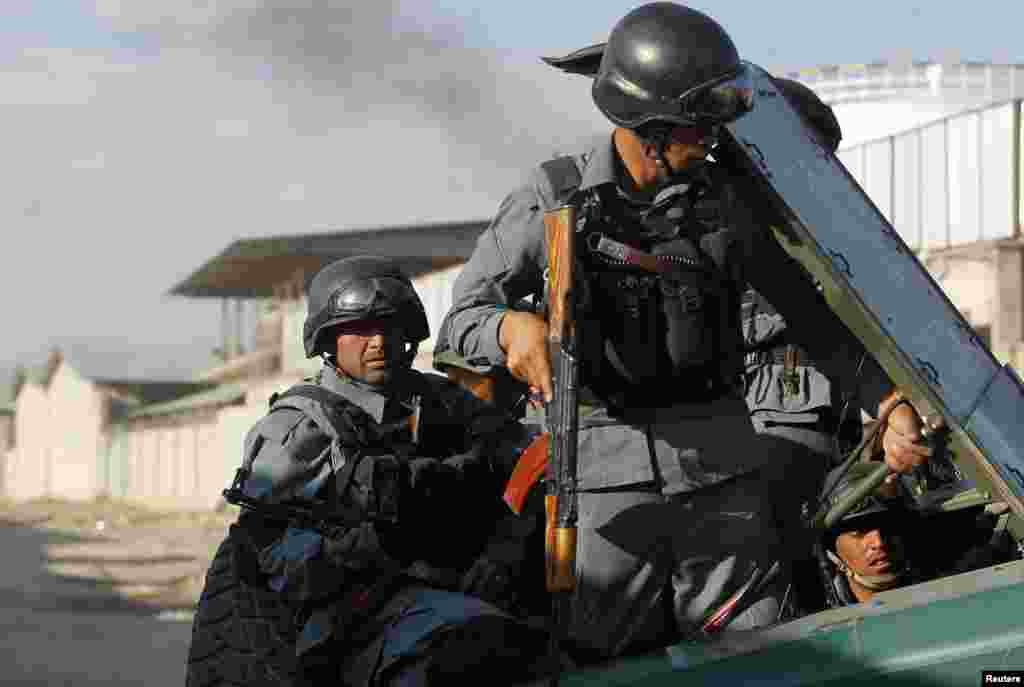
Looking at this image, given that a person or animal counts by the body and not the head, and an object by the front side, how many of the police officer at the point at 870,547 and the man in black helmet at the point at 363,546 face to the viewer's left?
0

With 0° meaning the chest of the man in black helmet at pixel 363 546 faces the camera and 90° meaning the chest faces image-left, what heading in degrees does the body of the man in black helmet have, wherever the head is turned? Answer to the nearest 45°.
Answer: approximately 315°

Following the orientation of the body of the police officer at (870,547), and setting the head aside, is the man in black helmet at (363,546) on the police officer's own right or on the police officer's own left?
on the police officer's own right

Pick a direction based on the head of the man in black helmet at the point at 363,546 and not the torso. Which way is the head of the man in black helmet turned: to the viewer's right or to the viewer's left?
to the viewer's right

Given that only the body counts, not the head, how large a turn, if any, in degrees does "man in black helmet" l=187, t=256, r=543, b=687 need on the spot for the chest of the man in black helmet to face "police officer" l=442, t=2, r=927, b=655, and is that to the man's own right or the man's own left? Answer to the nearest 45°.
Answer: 0° — they already face them
